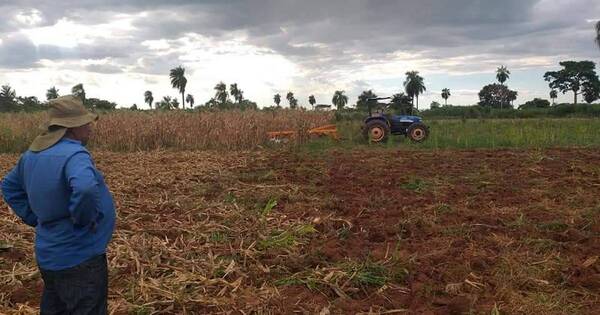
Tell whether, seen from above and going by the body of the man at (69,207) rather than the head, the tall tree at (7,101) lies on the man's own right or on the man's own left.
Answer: on the man's own left

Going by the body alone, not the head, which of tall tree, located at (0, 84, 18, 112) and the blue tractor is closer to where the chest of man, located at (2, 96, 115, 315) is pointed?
the blue tractor

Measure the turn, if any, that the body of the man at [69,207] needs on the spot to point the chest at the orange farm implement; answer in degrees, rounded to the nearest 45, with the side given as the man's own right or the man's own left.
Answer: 0° — they already face it

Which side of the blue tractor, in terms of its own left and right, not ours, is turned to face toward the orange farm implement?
back

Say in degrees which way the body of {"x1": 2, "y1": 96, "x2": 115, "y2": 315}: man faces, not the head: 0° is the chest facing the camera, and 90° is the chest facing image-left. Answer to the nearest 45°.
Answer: approximately 225°

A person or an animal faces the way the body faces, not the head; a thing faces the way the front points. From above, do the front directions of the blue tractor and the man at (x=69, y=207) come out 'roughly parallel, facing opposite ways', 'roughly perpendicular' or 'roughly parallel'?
roughly perpendicular

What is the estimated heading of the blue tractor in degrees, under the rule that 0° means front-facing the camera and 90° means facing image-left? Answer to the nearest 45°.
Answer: approximately 270°

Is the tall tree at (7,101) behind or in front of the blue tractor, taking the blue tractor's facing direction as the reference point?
behind

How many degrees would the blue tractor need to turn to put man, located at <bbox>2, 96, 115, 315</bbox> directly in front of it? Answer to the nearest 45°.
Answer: approximately 90° to its right
